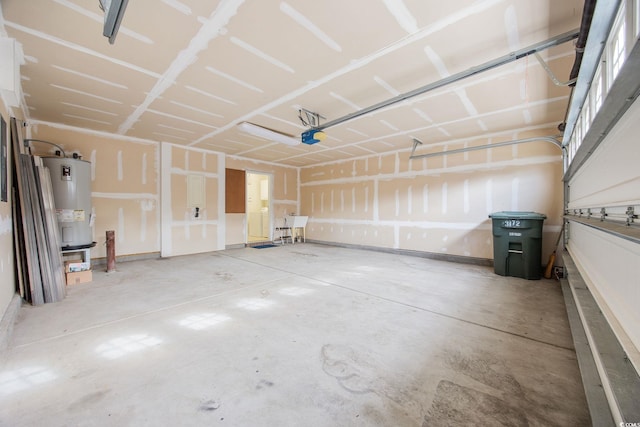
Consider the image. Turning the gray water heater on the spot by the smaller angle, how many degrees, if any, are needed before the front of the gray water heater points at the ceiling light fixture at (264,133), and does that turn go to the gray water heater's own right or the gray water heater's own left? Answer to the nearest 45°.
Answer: approximately 45° to the gray water heater's own left
